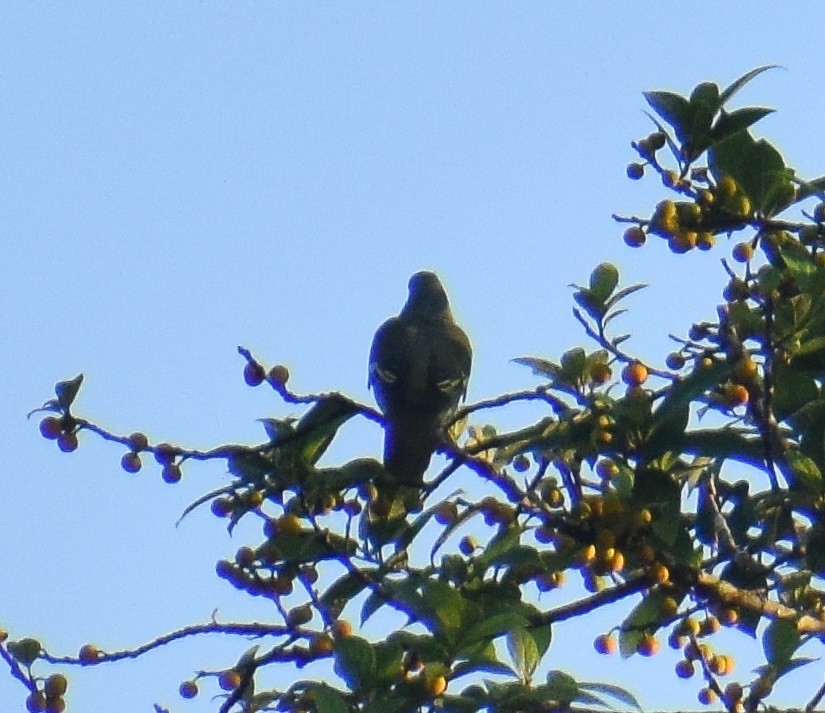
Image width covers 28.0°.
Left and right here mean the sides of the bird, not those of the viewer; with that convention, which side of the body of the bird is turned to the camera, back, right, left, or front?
back

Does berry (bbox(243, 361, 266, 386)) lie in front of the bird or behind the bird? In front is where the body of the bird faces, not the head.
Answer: behind

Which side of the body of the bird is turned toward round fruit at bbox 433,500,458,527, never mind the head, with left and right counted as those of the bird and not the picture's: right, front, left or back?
back
